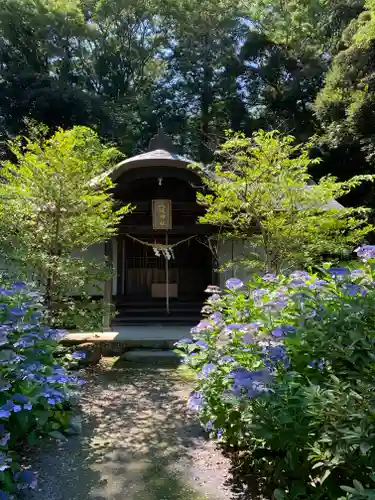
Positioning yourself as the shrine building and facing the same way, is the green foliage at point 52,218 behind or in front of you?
in front

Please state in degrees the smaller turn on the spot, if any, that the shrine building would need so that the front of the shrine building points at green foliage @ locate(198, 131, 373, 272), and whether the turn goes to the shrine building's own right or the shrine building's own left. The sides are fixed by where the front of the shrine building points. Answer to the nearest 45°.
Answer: approximately 45° to the shrine building's own left

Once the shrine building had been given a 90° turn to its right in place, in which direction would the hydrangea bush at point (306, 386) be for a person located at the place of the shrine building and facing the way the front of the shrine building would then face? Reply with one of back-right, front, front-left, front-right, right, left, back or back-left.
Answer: left

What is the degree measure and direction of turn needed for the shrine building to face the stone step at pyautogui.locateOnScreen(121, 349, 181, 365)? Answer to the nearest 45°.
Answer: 0° — it already faces it

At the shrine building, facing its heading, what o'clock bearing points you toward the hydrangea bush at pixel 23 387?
The hydrangea bush is roughly at 12 o'clock from the shrine building.

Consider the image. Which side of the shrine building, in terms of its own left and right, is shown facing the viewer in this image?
front

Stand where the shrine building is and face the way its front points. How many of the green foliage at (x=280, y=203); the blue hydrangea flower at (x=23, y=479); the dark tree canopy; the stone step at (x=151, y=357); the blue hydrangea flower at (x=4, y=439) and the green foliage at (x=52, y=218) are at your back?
1

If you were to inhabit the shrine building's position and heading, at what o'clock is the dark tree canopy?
The dark tree canopy is roughly at 6 o'clock from the shrine building.

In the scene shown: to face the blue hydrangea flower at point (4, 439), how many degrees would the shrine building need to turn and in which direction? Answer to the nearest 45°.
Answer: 0° — it already faces it

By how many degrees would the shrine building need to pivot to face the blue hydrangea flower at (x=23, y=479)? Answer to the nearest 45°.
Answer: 0° — it already faces it
